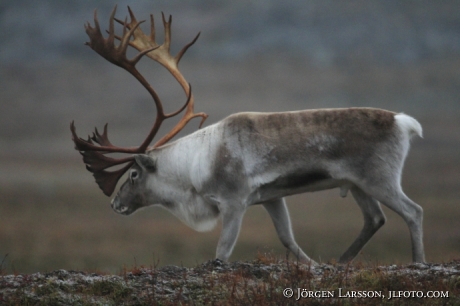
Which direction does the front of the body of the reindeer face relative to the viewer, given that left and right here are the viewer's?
facing to the left of the viewer
